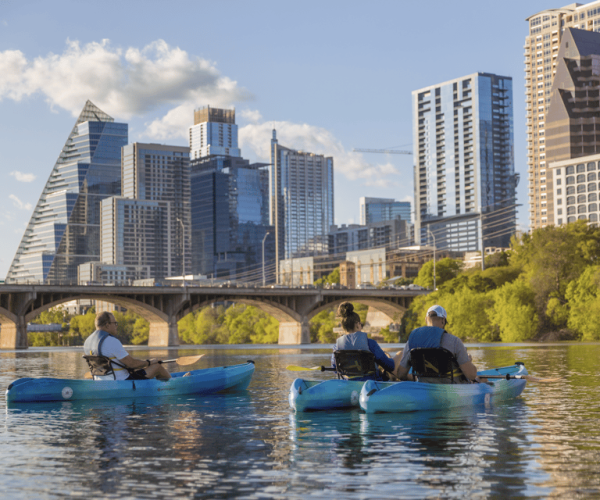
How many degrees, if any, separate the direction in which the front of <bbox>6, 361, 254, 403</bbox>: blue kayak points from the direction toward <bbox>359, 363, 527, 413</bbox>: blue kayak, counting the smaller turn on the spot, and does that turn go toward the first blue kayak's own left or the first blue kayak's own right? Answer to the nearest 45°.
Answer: approximately 45° to the first blue kayak's own right

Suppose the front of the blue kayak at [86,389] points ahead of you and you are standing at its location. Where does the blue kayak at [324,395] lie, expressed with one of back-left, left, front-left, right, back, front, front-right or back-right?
front-right

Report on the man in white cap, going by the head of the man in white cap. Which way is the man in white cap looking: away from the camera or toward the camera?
away from the camera

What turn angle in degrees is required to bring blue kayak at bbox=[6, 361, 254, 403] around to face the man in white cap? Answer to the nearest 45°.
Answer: approximately 45° to its right

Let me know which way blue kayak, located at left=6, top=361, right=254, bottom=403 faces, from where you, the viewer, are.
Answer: facing to the right of the viewer

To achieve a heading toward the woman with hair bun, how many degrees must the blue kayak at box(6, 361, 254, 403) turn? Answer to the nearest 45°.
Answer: approximately 45° to its right
